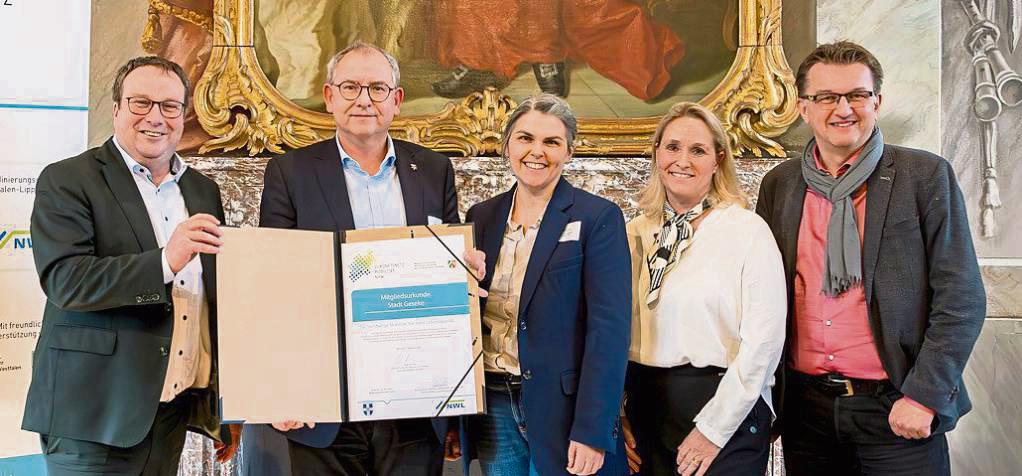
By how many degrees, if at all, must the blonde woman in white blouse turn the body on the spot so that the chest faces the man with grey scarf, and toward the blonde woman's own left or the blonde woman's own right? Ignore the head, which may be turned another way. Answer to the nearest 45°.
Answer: approximately 135° to the blonde woman's own left

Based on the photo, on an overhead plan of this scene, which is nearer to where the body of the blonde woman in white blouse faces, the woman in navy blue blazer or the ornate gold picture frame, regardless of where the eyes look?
the woman in navy blue blazer

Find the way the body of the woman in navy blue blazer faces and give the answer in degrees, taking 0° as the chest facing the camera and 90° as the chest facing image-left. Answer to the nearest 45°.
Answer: approximately 45°

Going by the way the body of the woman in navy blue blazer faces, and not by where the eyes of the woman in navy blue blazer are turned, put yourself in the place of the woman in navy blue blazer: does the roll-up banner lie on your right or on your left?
on your right

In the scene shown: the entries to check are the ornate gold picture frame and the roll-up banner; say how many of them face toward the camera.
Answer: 2

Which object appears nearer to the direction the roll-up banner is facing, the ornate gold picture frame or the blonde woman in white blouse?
the blonde woman in white blouse
